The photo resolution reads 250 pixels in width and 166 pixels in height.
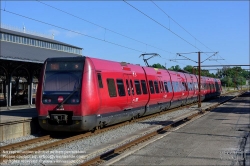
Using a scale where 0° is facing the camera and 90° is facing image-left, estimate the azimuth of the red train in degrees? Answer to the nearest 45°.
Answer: approximately 45°
